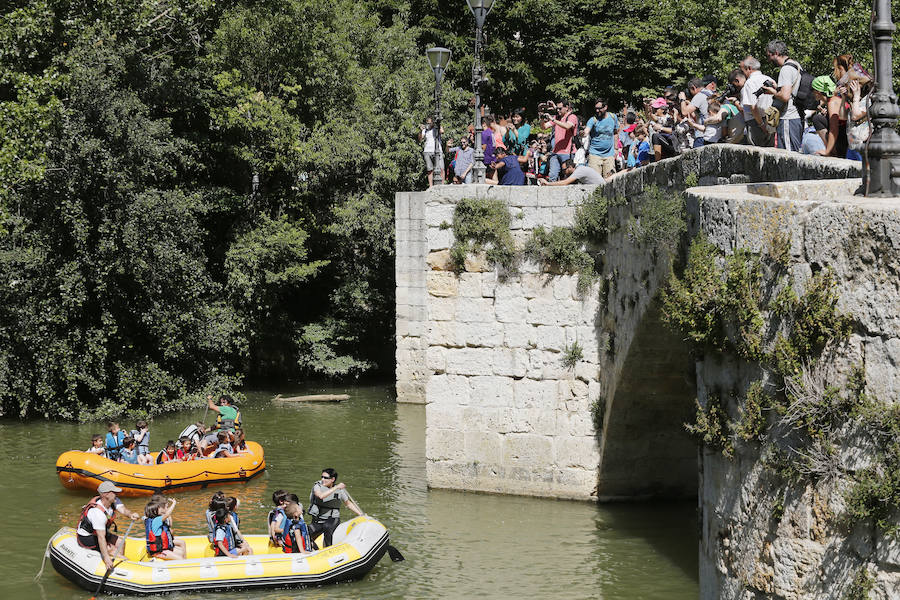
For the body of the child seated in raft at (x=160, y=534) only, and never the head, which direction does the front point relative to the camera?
to the viewer's right

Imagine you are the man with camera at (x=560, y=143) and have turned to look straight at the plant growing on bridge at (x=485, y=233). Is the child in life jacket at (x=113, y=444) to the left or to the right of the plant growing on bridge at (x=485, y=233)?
right

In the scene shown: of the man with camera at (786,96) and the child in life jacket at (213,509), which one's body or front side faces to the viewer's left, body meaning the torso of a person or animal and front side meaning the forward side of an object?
the man with camera

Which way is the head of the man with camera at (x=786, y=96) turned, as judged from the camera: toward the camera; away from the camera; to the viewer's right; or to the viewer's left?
to the viewer's left

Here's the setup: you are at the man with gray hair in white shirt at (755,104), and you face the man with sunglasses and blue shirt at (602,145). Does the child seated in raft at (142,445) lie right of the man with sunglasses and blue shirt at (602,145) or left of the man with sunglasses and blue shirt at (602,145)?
left
